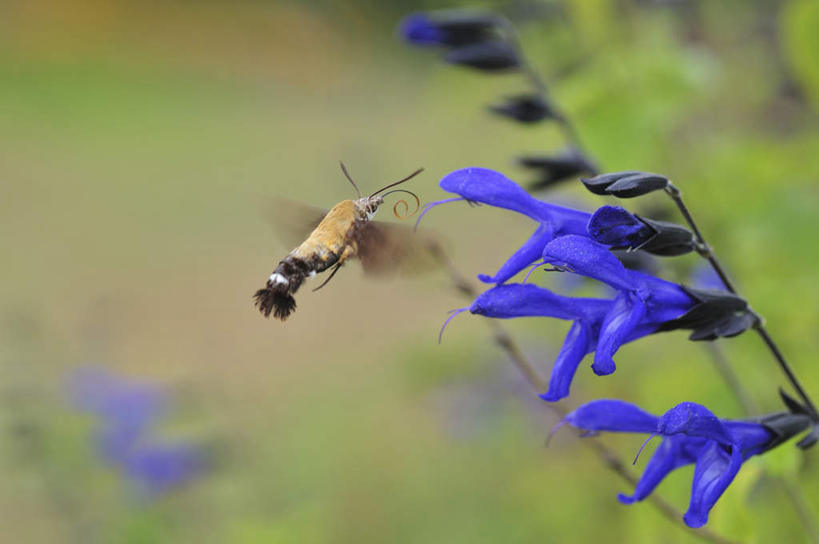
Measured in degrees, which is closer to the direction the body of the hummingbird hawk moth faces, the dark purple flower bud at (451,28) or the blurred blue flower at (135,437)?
the dark purple flower bud

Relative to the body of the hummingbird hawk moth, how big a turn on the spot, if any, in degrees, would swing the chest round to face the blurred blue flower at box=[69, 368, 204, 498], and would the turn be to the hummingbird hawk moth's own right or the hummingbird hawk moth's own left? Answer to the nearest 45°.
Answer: approximately 90° to the hummingbird hawk moth's own left

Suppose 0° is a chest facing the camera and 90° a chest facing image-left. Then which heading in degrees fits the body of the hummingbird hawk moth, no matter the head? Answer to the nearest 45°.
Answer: approximately 225°

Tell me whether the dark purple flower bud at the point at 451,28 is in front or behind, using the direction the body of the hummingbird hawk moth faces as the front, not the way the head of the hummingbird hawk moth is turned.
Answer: in front

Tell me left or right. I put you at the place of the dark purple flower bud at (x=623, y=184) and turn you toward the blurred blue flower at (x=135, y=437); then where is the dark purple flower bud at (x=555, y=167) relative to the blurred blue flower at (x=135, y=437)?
right

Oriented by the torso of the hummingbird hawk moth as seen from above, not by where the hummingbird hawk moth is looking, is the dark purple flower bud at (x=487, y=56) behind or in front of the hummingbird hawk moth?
in front
